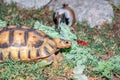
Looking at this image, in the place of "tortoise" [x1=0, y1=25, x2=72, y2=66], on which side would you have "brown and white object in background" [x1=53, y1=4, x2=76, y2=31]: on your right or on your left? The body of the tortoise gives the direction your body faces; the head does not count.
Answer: on your left

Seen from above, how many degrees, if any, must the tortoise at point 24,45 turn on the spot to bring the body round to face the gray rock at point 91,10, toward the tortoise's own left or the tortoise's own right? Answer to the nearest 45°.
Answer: approximately 45° to the tortoise's own left

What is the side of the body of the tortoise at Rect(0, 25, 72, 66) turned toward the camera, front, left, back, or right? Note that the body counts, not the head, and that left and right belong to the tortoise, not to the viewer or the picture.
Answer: right

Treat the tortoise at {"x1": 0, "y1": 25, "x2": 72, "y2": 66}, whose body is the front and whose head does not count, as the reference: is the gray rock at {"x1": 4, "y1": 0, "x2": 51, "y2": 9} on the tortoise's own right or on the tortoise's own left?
on the tortoise's own left
